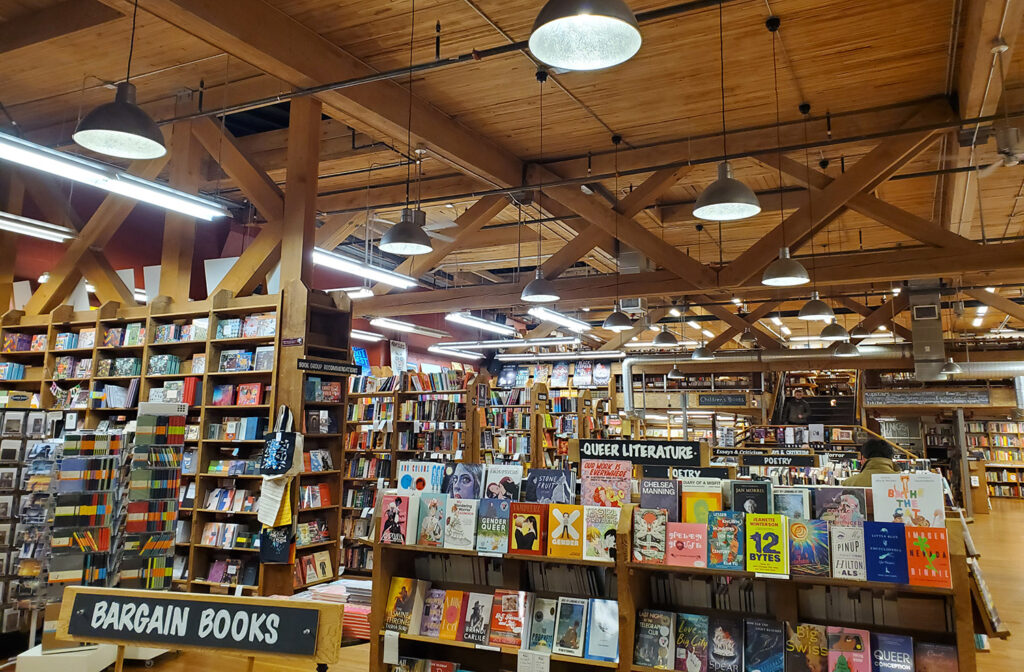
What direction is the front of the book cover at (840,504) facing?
toward the camera

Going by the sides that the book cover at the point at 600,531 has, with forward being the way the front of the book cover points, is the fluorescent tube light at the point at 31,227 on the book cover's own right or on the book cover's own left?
on the book cover's own right

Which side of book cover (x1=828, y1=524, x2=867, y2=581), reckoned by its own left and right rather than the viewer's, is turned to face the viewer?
front

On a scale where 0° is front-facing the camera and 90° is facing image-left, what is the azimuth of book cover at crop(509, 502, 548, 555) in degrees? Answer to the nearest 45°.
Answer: approximately 0°

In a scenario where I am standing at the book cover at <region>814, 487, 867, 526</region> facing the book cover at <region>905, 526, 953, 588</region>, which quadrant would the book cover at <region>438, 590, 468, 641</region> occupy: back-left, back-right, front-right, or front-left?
back-right

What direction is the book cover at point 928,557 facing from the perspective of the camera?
toward the camera

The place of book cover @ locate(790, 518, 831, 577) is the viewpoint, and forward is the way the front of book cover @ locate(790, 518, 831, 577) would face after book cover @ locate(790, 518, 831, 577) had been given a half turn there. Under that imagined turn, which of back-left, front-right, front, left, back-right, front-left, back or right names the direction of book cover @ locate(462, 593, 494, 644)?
left

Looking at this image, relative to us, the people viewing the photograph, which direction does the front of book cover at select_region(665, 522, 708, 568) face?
facing the viewer
